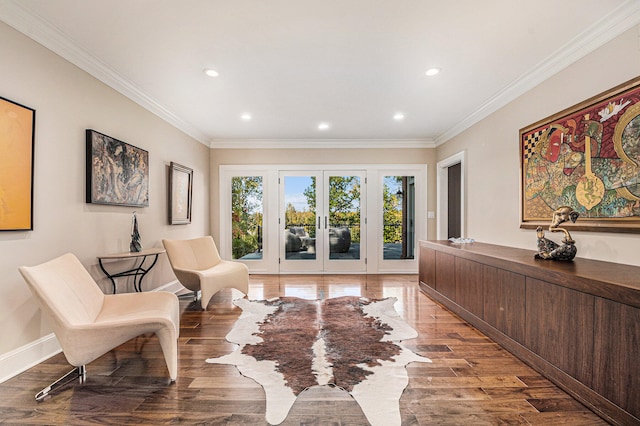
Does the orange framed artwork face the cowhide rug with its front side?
yes

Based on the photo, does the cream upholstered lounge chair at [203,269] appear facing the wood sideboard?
yes

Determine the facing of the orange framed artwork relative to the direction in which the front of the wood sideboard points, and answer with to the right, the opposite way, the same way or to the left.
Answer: the opposite way

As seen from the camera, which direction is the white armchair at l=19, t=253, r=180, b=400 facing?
to the viewer's right

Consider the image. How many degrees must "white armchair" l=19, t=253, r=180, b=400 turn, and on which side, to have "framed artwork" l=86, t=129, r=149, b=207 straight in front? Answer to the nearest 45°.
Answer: approximately 90° to its left

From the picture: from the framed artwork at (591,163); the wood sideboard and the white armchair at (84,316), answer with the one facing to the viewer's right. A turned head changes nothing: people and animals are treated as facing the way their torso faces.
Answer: the white armchair

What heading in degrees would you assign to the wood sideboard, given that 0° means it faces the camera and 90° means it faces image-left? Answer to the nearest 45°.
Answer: approximately 45°

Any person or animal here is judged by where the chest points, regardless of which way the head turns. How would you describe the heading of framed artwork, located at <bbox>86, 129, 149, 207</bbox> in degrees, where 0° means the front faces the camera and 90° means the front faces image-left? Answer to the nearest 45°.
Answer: approximately 315°

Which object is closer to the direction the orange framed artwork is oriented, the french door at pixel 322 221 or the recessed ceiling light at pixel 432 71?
the recessed ceiling light

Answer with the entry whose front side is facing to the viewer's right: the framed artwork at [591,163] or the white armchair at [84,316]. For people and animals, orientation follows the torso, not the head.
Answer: the white armchair

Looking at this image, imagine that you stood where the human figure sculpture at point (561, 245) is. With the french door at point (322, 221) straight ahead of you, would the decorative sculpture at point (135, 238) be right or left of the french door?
left
